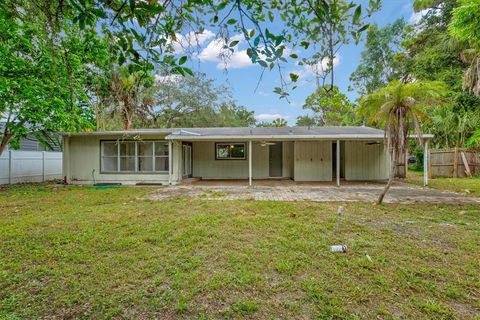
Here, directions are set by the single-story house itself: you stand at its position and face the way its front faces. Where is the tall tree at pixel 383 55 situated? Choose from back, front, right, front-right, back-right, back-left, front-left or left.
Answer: back-left

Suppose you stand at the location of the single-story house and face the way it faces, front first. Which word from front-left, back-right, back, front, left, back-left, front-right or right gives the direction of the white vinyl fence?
right

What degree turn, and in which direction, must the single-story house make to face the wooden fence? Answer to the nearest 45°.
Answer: approximately 90° to its left

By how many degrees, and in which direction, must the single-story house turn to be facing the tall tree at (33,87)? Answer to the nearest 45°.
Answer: approximately 45° to its right
